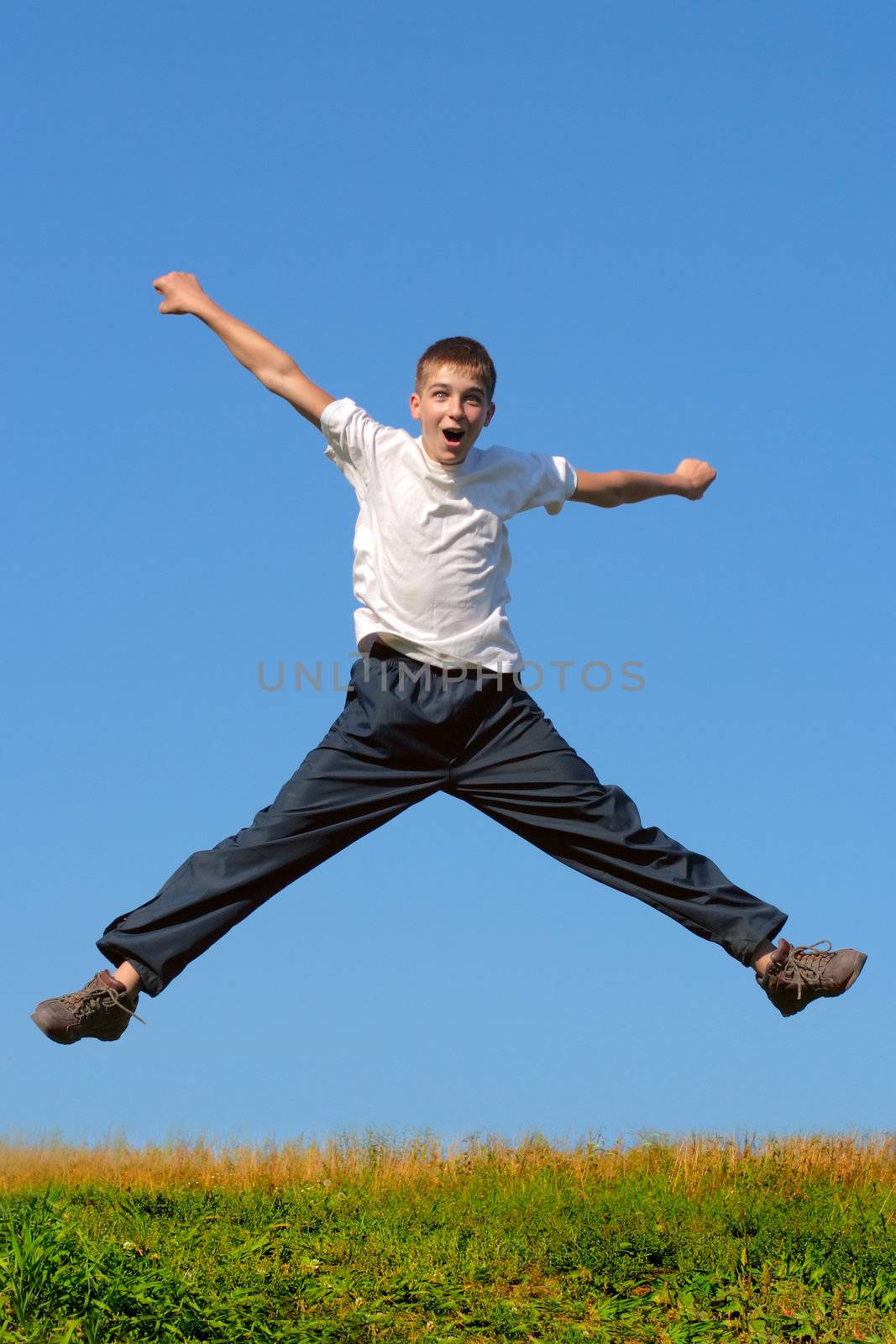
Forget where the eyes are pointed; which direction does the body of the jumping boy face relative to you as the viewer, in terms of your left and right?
facing the viewer

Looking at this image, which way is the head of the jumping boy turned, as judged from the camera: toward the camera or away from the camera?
toward the camera
